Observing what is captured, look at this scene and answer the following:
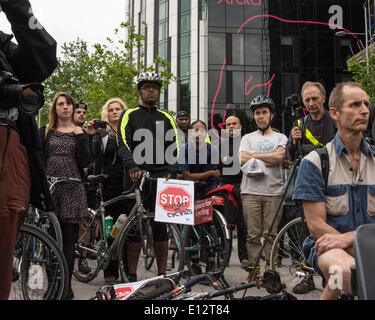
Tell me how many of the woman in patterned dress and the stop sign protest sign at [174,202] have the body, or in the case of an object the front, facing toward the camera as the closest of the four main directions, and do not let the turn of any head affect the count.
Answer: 2

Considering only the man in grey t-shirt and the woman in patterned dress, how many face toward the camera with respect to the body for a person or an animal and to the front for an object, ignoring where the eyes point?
2

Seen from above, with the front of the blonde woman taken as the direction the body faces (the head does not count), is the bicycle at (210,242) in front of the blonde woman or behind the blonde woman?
in front

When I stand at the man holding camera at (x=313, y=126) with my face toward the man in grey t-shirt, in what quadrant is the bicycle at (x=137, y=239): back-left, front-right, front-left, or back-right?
front-left

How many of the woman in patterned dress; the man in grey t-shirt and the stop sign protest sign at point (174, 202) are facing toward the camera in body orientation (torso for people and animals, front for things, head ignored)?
3

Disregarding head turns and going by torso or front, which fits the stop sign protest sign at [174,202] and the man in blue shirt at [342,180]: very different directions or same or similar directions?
same or similar directions

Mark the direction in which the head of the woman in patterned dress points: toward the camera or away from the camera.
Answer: toward the camera

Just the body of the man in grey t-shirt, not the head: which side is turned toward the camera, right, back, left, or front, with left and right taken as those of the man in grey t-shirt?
front

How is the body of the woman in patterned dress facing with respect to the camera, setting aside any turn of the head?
toward the camera

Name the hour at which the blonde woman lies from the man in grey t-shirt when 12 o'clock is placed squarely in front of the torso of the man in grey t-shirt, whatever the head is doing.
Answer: The blonde woman is roughly at 3 o'clock from the man in grey t-shirt.

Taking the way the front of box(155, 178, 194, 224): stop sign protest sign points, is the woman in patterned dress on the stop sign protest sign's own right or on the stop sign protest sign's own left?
on the stop sign protest sign's own right

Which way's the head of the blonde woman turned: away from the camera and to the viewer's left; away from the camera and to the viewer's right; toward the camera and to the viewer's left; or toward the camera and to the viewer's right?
toward the camera and to the viewer's right

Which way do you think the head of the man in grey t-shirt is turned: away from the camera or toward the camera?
toward the camera
